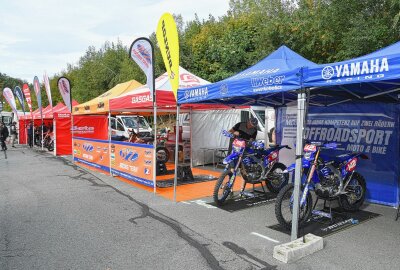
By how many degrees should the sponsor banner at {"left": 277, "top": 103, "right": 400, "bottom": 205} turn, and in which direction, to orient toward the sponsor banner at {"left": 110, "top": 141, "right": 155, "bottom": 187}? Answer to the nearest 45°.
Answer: approximately 90° to its right

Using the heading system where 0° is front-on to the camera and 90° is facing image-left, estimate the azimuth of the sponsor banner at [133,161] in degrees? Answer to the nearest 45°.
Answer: approximately 45°

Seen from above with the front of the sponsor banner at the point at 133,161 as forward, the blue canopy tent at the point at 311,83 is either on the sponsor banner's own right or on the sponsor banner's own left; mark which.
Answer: on the sponsor banner's own left

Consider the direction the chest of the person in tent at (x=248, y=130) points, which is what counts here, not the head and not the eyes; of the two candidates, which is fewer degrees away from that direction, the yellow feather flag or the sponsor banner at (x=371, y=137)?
the yellow feather flag

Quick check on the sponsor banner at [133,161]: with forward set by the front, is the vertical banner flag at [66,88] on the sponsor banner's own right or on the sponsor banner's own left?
on the sponsor banner's own right

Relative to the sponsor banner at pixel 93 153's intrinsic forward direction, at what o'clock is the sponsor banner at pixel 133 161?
the sponsor banner at pixel 133 161 is roughly at 10 o'clock from the sponsor banner at pixel 93 153.

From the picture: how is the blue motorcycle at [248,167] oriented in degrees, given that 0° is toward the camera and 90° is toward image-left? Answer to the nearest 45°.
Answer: approximately 45°

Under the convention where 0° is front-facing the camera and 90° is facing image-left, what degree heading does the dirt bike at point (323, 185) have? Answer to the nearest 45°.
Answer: approximately 45°

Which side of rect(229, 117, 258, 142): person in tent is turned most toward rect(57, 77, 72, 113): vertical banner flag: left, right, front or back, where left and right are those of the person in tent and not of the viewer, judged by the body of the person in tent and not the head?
right
